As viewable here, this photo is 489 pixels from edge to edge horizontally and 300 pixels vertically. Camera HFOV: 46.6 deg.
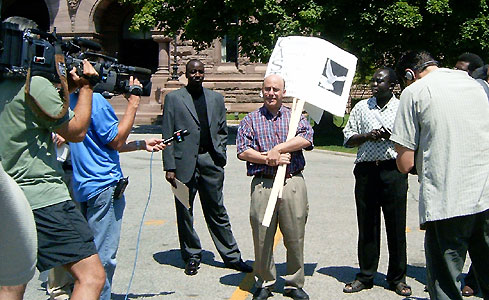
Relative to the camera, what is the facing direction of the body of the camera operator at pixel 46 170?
to the viewer's right

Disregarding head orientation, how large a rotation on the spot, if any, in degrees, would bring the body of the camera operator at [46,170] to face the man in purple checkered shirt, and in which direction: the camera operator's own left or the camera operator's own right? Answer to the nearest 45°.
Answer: approximately 45° to the camera operator's own left

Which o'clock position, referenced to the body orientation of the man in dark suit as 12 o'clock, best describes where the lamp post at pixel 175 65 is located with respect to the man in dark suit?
The lamp post is roughly at 6 o'clock from the man in dark suit.

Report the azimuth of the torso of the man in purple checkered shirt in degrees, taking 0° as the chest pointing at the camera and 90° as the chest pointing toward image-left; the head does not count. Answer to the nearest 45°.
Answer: approximately 0°

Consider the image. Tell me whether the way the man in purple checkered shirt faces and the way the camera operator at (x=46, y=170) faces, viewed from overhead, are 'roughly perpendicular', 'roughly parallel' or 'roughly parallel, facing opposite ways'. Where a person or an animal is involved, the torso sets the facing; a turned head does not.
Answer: roughly perpendicular

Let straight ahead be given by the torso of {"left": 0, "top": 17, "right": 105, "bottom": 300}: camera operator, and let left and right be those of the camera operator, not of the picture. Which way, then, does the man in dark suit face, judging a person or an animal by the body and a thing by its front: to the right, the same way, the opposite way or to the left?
to the right

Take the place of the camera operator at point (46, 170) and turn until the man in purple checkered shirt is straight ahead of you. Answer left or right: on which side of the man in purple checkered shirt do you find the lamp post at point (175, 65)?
left

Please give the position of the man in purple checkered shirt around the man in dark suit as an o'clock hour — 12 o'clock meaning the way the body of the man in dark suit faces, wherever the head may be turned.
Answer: The man in purple checkered shirt is roughly at 11 o'clock from the man in dark suit.

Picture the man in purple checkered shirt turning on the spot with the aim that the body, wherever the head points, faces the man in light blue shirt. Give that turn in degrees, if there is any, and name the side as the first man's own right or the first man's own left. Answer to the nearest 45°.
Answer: approximately 45° to the first man's own right

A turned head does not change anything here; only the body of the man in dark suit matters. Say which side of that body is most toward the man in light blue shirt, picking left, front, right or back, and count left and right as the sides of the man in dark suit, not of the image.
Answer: right

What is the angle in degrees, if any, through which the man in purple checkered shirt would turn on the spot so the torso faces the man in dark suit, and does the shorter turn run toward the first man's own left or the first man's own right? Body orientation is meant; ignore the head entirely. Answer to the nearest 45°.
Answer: approximately 135° to the first man's own right

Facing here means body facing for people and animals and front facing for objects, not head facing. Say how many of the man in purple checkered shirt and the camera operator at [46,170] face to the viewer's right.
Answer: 1
